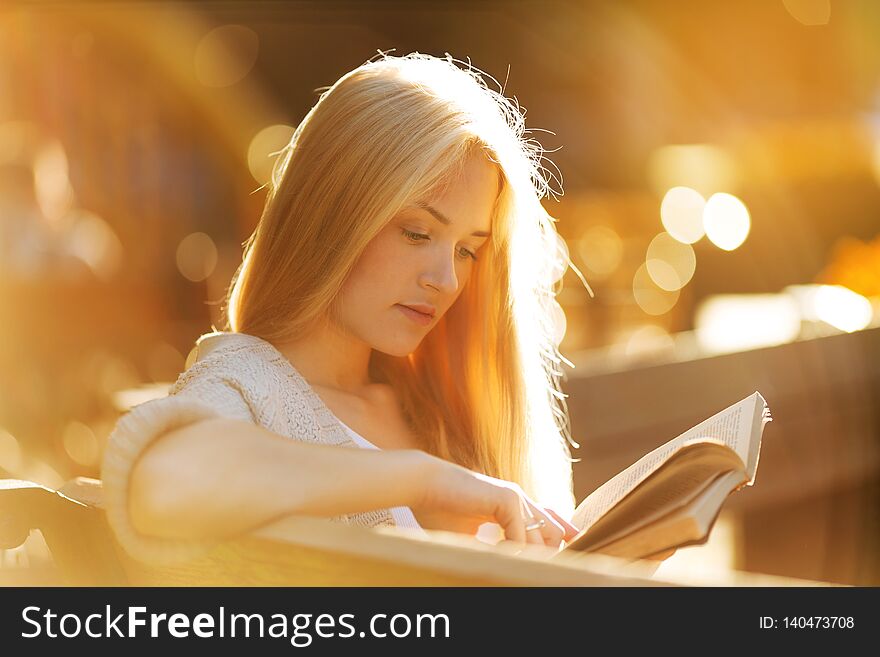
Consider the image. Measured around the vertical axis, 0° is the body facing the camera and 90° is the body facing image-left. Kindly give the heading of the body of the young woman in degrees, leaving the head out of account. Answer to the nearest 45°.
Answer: approximately 315°

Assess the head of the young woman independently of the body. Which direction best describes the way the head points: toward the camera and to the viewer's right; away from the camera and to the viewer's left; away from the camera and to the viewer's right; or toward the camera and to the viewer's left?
toward the camera and to the viewer's right
